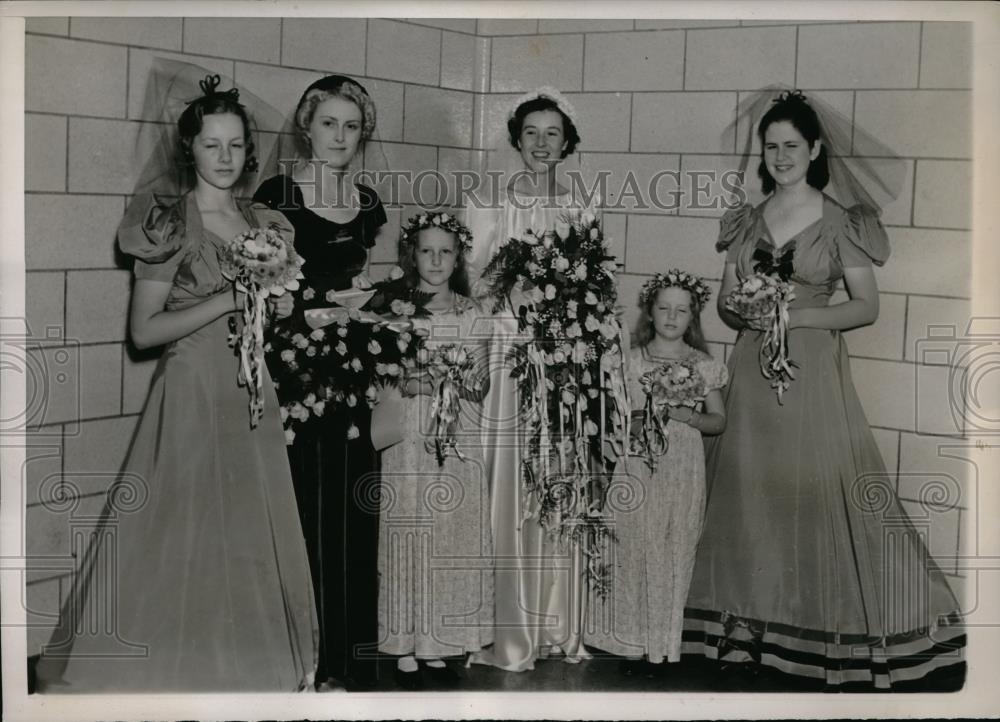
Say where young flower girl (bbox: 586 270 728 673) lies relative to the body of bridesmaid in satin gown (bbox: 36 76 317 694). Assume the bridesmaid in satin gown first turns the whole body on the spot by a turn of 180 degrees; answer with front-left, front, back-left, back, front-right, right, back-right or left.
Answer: back-right

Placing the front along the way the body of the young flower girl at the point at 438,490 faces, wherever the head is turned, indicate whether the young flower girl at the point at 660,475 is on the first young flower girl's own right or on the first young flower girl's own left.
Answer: on the first young flower girl's own left
